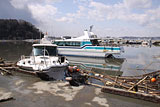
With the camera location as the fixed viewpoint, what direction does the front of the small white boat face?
facing the viewer

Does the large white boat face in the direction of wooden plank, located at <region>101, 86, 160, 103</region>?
no

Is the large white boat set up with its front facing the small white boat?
no

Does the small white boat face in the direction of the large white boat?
no
